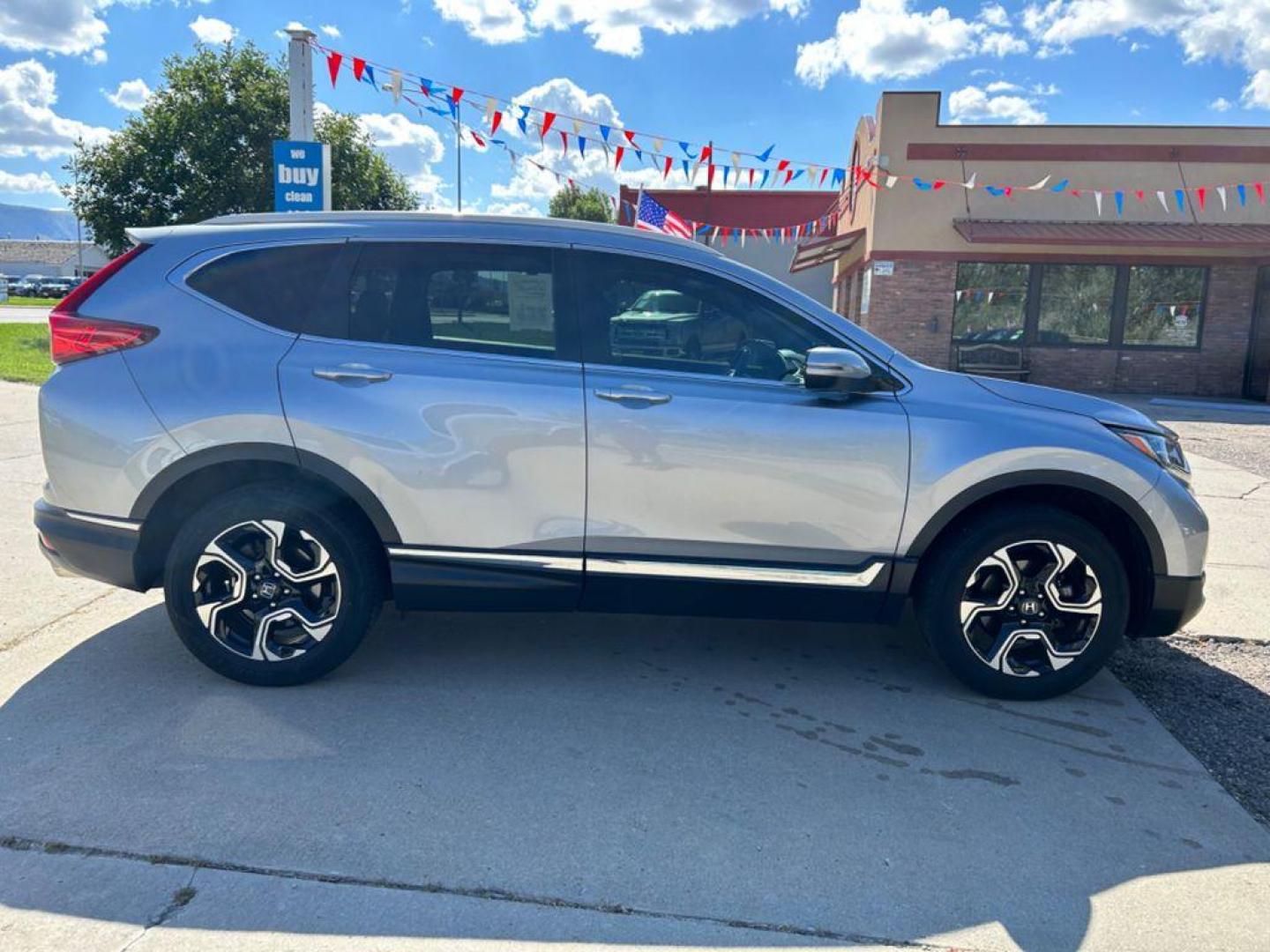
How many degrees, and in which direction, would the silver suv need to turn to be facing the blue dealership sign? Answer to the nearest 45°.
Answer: approximately 135° to its left

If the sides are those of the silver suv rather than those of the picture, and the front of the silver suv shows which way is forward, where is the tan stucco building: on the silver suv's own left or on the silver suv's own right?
on the silver suv's own left

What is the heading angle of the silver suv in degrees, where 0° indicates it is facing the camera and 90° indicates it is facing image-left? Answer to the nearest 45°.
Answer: approximately 270°

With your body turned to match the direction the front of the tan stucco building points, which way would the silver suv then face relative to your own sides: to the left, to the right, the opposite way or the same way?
to the left

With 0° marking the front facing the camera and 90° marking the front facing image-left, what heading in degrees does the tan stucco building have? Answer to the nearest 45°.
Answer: approximately 0°

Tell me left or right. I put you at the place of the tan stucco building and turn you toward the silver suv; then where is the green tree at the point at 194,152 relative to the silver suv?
right

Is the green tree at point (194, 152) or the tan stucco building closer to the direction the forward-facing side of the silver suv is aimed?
the tan stucco building

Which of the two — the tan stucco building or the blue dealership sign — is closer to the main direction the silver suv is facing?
the tan stucco building

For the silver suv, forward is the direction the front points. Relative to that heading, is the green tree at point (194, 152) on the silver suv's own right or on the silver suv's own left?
on the silver suv's own left

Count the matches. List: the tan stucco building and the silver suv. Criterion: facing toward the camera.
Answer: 1

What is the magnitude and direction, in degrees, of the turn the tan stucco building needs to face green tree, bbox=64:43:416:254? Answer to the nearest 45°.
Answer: approximately 45° to its right
